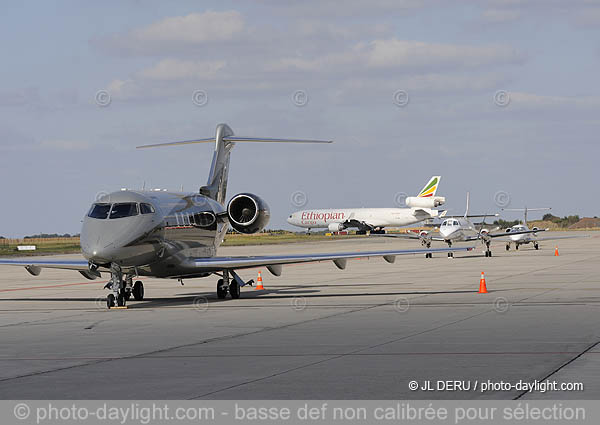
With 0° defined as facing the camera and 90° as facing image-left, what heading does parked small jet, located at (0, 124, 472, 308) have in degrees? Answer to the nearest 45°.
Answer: approximately 45°
